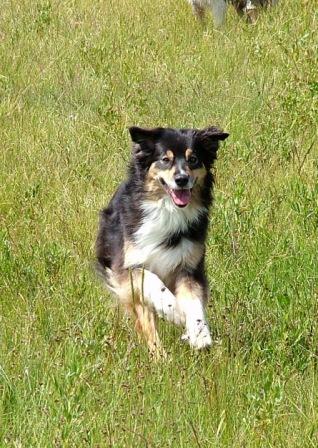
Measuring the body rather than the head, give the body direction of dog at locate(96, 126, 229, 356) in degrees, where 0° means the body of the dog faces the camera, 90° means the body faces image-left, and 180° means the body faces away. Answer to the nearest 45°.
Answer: approximately 315°

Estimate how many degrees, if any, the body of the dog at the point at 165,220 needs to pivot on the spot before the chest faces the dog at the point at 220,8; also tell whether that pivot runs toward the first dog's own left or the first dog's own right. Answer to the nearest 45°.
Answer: approximately 135° to the first dog's own left
